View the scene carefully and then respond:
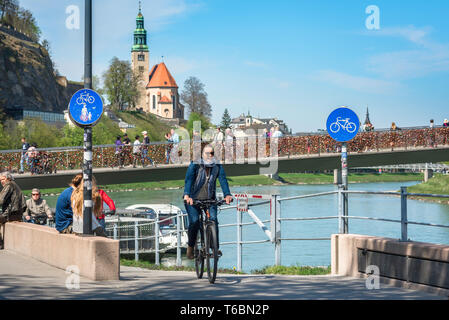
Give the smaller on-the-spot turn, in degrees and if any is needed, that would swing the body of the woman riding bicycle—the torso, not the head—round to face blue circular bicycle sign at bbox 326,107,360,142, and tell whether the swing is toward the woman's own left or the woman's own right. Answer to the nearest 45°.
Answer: approximately 135° to the woman's own left

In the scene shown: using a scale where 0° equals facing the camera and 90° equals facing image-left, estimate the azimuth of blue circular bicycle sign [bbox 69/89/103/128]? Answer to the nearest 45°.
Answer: approximately 0°

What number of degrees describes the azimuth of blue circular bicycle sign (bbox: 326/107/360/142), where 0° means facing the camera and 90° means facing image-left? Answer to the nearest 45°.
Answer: approximately 0°

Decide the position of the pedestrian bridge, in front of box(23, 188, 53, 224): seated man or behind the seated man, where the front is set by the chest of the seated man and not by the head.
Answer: behind

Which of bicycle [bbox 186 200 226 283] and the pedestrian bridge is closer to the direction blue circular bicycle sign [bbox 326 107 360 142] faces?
the bicycle

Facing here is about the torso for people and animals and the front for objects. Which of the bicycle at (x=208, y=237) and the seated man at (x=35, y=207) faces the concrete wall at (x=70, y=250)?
the seated man

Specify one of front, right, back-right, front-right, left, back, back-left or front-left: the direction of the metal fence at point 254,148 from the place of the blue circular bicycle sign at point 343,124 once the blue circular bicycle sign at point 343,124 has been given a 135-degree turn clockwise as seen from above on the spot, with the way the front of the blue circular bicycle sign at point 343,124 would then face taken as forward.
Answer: front-right

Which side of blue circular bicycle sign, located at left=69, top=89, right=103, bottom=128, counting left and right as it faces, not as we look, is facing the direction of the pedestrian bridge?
back

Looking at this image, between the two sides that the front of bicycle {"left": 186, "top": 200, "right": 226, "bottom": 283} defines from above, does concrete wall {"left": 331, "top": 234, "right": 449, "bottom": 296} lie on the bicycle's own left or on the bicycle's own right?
on the bicycle's own left

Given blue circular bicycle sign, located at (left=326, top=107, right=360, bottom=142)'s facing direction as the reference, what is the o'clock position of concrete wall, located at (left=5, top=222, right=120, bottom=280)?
The concrete wall is roughly at 2 o'clock from the blue circular bicycle sign.

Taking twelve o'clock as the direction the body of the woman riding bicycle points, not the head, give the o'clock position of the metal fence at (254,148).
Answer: The metal fence is roughly at 6 o'clock from the woman riding bicycle.

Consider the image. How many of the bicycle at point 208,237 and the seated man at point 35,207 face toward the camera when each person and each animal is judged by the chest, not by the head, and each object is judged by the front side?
2
